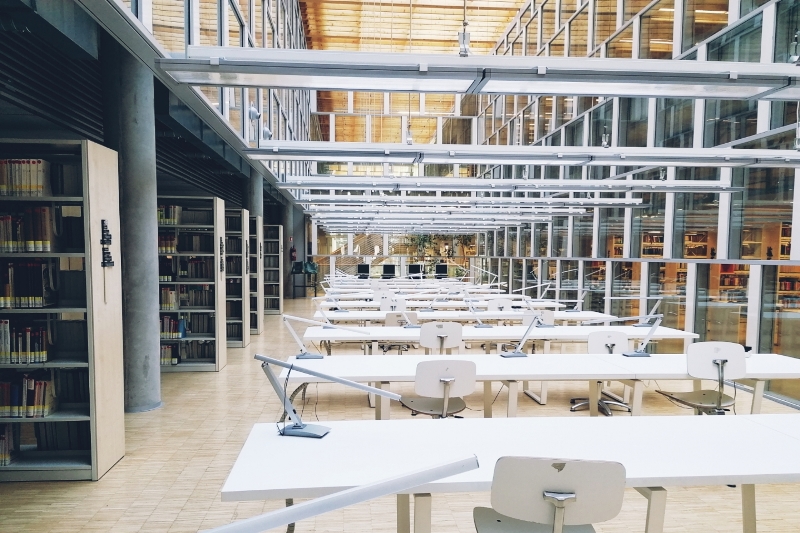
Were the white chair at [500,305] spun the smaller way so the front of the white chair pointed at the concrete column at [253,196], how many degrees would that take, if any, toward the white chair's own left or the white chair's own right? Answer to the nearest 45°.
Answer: approximately 90° to the white chair's own left

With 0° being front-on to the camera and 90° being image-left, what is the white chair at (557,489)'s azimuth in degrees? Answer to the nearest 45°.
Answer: approximately 135°

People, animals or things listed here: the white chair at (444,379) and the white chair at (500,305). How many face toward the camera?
0

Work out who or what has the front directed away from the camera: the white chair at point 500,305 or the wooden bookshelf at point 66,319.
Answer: the white chair

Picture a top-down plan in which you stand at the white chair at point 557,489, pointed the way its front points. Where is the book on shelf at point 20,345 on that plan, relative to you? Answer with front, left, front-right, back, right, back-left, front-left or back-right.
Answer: front-left

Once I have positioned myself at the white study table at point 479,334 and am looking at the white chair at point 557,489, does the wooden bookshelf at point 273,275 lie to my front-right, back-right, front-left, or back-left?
back-right

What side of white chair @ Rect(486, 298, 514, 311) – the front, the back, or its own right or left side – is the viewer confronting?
back

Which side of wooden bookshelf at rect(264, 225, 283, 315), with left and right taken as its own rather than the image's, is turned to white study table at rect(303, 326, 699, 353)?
front

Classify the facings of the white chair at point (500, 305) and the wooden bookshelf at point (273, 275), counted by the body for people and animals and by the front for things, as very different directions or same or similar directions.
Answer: very different directions

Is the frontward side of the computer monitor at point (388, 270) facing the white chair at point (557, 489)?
yes

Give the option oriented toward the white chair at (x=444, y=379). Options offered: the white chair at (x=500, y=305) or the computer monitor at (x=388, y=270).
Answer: the computer monitor
